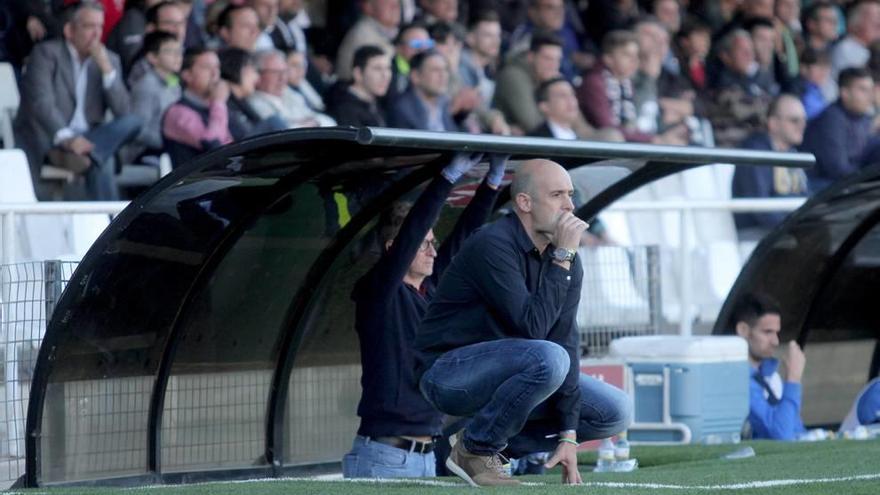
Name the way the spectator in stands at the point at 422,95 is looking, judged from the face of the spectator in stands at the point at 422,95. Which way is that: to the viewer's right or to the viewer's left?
to the viewer's right

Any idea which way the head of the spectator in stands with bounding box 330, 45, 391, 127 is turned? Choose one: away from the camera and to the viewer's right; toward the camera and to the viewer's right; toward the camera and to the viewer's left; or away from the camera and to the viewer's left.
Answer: toward the camera and to the viewer's right

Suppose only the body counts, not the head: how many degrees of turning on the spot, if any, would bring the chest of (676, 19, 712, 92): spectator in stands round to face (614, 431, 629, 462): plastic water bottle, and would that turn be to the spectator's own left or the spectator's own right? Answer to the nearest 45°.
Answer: approximately 45° to the spectator's own right

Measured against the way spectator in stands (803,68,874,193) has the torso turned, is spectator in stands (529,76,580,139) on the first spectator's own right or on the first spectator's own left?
on the first spectator's own right

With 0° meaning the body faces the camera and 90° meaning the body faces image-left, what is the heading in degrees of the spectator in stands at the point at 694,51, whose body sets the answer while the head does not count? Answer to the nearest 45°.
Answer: approximately 315°

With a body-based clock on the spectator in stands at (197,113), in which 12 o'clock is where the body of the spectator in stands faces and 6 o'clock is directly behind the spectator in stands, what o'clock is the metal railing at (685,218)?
The metal railing is roughly at 11 o'clock from the spectator in stands.

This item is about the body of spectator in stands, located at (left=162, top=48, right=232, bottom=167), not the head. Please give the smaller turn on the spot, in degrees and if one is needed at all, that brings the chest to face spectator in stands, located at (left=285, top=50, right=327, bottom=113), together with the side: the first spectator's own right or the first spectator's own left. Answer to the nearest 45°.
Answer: approximately 90° to the first spectator's own left

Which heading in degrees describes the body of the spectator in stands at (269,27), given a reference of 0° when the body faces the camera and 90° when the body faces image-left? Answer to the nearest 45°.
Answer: approximately 315°

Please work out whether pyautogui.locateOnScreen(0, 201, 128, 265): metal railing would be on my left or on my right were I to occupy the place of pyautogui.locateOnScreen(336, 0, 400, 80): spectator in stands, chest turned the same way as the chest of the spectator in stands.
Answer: on my right

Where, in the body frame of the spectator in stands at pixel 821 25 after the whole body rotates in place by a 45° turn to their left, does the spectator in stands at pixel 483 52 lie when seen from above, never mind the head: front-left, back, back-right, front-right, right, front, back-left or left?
back-right

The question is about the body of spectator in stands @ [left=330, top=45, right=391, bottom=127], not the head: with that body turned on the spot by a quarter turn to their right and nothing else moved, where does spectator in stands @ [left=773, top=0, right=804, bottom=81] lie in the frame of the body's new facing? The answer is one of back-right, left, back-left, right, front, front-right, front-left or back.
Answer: back

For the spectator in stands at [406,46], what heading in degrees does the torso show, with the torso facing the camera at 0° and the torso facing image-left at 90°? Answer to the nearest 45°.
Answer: approximately 315°
